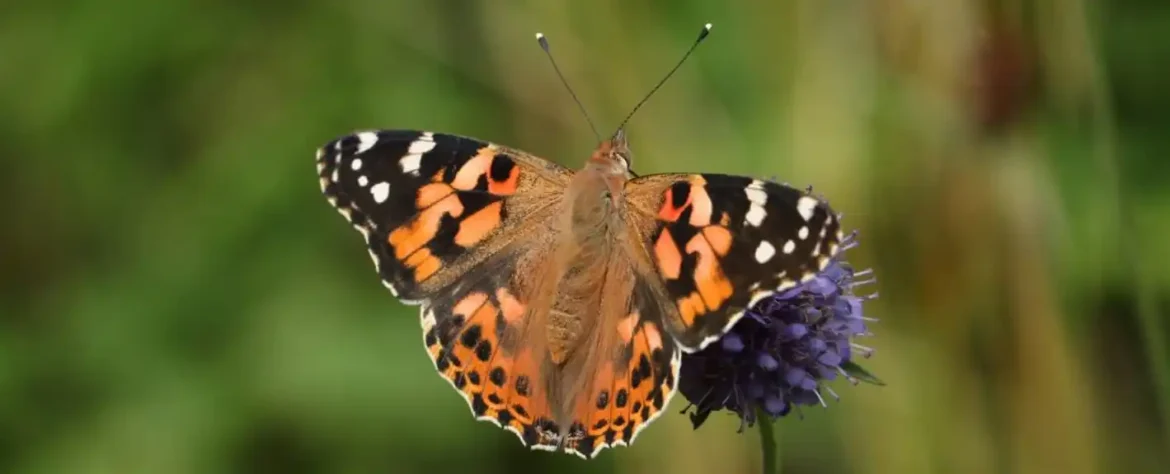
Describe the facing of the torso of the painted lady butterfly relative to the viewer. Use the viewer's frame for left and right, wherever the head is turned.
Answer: facing away from the viewer
